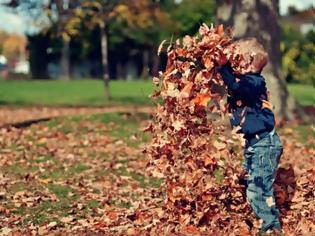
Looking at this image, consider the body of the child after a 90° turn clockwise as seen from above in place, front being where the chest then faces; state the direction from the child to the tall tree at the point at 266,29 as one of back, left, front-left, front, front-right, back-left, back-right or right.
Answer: front

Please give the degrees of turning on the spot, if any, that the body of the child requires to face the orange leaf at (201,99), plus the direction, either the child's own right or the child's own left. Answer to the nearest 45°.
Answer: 0° — they already face it

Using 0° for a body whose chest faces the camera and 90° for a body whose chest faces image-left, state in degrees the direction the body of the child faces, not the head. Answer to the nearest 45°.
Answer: approximately 90°

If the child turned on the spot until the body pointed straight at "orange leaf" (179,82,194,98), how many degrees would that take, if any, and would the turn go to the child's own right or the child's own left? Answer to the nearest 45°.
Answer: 0° — they already face it
